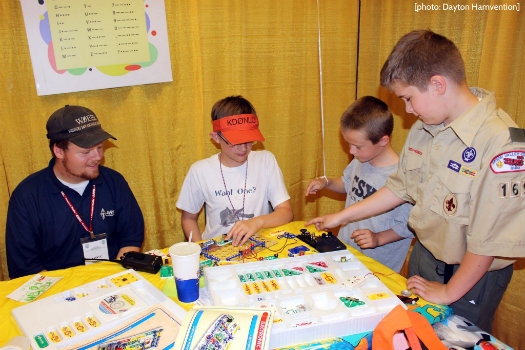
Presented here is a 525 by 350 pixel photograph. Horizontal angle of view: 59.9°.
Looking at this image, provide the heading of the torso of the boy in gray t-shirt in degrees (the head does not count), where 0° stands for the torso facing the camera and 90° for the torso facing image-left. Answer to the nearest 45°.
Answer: approximately 45°

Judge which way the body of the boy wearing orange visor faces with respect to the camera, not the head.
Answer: toward the camera

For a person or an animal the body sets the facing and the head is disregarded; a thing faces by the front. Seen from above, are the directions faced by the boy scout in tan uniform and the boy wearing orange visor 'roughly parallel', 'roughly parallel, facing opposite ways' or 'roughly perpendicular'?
roughly perpendicular

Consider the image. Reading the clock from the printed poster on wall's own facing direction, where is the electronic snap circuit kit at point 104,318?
The electronic snap circuit kit is roughly at 12 o'clock from the printed poster on wall.

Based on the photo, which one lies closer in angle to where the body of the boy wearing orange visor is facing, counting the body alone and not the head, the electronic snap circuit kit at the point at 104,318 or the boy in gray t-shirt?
the electronic snap circuit kit

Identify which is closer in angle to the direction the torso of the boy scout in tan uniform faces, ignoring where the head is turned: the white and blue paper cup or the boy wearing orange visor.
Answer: the white and blue paper cup

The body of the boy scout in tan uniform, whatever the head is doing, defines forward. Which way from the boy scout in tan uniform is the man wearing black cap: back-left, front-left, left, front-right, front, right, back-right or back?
front-right

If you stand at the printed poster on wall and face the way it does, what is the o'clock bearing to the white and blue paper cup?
The white and blue paper cup is roughly at 12 o'clock from the printed poster on wall.

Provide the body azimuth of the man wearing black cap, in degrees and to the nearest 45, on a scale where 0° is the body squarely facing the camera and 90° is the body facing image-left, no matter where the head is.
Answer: approximately 315°

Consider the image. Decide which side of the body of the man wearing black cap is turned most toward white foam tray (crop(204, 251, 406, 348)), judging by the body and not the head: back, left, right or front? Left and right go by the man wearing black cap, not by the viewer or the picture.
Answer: front

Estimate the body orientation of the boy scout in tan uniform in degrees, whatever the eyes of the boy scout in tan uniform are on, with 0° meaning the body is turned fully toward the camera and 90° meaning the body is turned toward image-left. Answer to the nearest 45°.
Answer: approximately 45°

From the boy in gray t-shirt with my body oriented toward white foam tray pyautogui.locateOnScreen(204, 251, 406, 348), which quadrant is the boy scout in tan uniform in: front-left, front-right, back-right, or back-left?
front-left

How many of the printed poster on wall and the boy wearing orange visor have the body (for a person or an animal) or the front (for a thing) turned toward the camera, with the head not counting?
2

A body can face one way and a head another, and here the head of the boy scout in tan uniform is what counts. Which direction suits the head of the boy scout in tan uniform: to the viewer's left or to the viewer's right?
to the viewer's left

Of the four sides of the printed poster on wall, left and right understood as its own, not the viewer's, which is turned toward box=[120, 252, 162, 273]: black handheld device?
front
